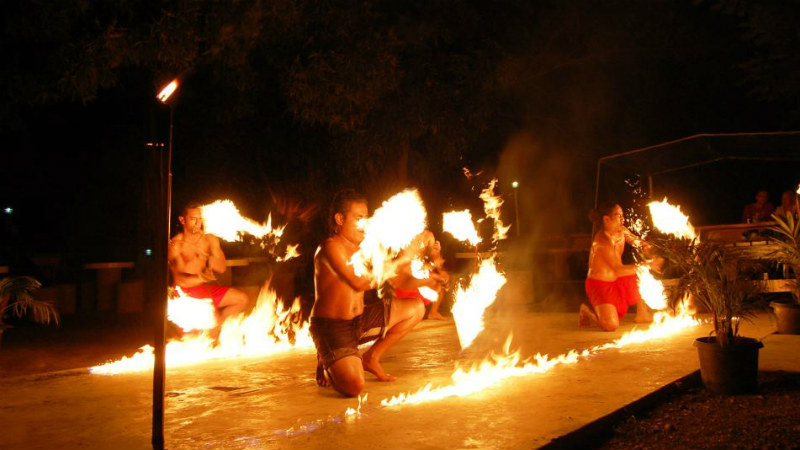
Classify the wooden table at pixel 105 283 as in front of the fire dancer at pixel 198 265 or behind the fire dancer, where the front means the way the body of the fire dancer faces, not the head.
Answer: behind

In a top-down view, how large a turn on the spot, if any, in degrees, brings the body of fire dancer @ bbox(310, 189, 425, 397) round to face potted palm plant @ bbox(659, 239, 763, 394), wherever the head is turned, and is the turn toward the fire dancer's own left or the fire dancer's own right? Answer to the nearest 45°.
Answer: approximately 45° to the fire dancer's own left

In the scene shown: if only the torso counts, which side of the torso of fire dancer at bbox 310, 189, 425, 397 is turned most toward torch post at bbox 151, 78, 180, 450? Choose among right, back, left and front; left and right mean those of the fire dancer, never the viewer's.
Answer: right
